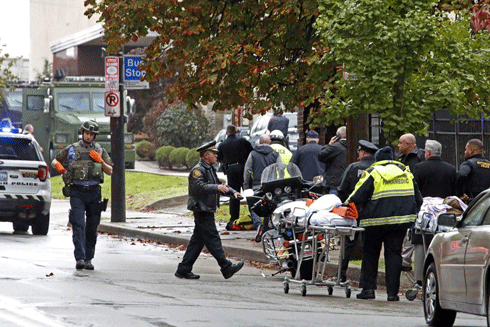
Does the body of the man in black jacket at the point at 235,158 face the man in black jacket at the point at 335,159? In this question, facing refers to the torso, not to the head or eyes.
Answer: no

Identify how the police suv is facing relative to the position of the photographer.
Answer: facing away from the viewer

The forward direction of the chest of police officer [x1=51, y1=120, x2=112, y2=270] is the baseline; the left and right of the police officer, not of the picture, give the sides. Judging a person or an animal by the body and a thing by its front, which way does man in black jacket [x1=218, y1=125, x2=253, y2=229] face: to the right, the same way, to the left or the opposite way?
the opposite way

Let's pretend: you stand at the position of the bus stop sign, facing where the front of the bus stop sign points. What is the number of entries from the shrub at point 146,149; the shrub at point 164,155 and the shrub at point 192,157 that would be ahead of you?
0

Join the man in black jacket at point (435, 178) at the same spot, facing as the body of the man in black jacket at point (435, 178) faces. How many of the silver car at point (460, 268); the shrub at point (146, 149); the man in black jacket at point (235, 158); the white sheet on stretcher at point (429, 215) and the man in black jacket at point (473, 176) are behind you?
2

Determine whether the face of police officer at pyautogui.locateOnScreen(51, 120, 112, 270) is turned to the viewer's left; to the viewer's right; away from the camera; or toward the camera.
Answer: toward the camera

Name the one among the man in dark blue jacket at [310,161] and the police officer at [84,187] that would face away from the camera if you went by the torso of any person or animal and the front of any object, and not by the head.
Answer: the man in dark blue jacket

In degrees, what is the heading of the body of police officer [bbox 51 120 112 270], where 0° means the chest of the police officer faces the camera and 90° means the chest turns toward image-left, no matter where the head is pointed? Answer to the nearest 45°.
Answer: approximately 0°

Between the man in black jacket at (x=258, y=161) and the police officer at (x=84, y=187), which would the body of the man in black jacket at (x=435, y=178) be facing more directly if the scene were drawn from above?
the man in black jacket

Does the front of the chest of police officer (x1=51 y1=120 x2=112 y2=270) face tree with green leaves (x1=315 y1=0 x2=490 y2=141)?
no

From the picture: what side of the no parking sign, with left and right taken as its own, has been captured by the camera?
front

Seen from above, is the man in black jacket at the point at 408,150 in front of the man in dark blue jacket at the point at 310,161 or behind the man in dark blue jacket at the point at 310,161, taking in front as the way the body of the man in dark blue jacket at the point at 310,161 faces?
behind

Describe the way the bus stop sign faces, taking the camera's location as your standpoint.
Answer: facing the viewer

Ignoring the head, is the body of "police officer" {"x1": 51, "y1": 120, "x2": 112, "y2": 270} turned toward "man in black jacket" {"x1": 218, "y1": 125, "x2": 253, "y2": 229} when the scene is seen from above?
no

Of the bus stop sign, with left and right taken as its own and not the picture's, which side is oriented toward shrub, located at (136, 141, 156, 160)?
back
